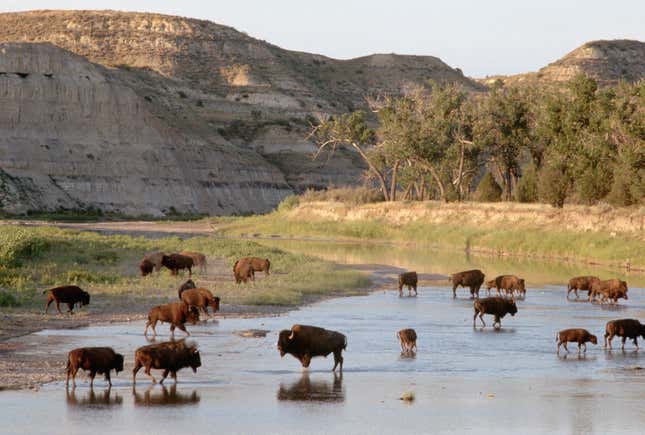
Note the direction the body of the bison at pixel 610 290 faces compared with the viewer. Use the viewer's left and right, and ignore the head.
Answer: facing to the right of the viewer

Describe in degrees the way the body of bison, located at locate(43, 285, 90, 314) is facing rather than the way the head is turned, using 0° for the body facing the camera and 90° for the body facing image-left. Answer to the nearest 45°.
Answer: approximately 270°

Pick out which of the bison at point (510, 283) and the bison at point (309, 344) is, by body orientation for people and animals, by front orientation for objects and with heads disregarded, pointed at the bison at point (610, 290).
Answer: the bison at point (510, 283)

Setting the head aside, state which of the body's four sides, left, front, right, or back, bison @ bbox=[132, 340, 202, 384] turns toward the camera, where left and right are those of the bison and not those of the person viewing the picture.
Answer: right

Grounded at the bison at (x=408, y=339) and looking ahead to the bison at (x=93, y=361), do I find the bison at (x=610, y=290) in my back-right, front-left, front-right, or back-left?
back-right

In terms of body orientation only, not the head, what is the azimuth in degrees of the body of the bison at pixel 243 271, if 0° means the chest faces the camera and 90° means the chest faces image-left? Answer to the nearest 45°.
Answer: approximately 45°

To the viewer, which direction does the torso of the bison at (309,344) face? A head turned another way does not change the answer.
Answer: to the viewer's left
